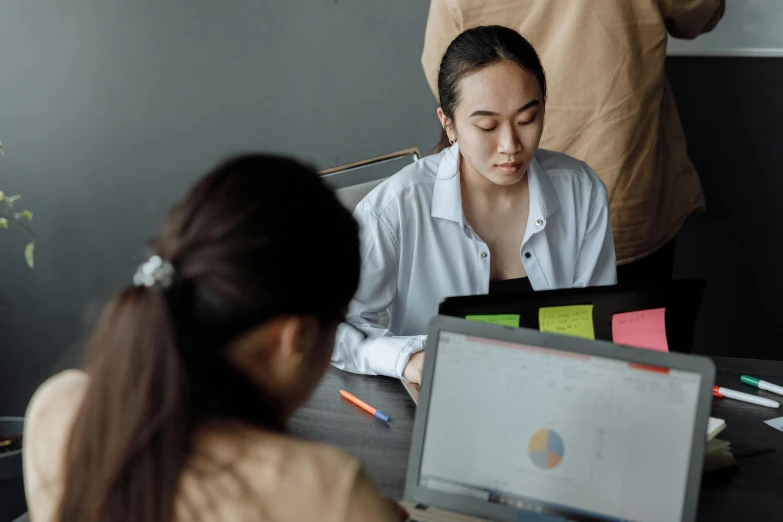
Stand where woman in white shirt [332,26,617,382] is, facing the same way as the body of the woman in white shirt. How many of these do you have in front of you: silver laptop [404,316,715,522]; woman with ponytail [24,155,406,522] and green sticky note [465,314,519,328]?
3

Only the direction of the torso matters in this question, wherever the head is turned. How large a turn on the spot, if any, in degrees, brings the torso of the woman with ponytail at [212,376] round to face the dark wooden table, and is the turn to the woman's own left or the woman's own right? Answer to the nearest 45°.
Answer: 0° — they already face it

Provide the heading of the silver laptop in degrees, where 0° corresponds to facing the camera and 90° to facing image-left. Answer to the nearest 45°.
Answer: approximately 0°

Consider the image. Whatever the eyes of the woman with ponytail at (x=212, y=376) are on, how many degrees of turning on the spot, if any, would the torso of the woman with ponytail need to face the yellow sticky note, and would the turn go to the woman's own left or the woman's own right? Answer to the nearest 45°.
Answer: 0° — they already face it

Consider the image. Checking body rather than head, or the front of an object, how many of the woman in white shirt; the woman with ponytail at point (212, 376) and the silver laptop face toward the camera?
2

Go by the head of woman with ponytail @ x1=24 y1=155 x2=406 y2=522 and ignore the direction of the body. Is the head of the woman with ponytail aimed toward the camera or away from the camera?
away from the camera

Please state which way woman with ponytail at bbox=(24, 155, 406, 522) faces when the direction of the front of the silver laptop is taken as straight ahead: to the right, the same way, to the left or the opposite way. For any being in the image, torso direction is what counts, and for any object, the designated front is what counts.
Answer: the opposite way
